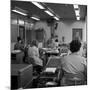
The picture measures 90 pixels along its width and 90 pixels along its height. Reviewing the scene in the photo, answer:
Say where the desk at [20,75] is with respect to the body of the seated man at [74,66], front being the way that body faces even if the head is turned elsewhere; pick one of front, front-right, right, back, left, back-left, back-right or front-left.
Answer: back-left

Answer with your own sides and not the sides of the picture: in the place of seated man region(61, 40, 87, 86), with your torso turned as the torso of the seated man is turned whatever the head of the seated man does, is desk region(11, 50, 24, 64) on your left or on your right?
on your left

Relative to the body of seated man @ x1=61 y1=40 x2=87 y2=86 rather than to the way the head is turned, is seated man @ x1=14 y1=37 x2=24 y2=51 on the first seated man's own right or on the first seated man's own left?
on the first seated man's own left

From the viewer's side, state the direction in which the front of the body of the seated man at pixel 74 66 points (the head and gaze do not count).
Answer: away from the camera
